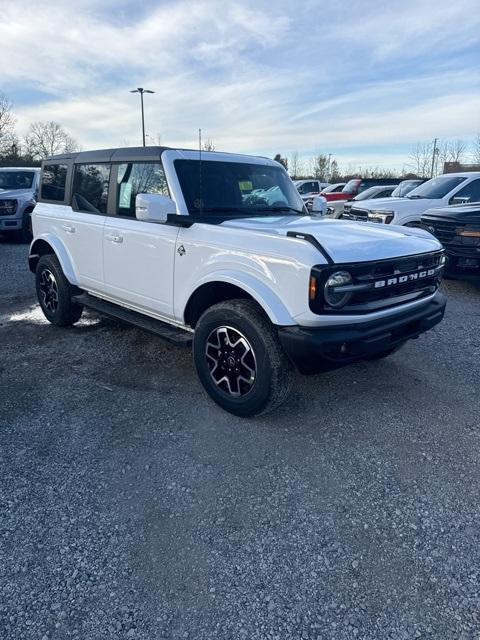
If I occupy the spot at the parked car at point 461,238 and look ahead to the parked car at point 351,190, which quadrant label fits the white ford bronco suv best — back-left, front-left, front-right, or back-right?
back-left

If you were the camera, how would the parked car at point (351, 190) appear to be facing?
facing the viewer and to the left of the viewer

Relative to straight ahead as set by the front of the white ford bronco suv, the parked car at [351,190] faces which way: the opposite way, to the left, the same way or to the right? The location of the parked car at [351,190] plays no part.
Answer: to the right

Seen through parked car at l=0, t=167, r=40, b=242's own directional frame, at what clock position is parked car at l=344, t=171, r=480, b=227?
parked car at l=344, t=171, r=480, b=227 is roughly at 9 o'clock from parked car at l=0, t=167, r=40, b=242.

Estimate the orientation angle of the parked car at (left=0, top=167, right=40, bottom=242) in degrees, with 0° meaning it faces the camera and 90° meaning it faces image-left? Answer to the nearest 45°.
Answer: approximately 45°

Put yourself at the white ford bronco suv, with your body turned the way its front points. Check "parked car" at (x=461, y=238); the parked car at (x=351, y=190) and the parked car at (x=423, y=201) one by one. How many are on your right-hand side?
0

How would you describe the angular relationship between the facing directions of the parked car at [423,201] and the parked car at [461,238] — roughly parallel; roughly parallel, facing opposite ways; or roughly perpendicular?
roughly parallel

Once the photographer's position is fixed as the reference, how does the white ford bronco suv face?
facing the viewer and to the right of the viewer

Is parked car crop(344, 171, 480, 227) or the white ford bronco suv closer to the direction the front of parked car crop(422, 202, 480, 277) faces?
the white ford bronco suv

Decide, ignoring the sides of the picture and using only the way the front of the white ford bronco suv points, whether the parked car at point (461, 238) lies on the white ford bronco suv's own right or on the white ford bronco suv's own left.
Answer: on the white ford bronco suv's own left

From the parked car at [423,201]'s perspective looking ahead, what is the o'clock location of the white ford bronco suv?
The white ford bronco suv is roughly at 11 o'clock from the parked car.

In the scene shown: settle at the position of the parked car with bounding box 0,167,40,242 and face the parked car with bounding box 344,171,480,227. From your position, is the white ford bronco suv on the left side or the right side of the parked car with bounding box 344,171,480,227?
right

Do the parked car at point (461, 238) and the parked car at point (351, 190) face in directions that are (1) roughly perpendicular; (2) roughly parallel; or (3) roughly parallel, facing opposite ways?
roughly parallel

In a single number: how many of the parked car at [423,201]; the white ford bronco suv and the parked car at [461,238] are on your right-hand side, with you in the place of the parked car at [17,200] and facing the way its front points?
0

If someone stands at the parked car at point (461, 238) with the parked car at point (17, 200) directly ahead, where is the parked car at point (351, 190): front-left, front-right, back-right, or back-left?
front-right

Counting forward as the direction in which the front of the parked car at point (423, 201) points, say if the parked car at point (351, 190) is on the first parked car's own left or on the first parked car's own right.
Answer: on the first parked car's own right

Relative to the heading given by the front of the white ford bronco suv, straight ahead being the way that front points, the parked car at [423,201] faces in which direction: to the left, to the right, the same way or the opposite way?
to the right
